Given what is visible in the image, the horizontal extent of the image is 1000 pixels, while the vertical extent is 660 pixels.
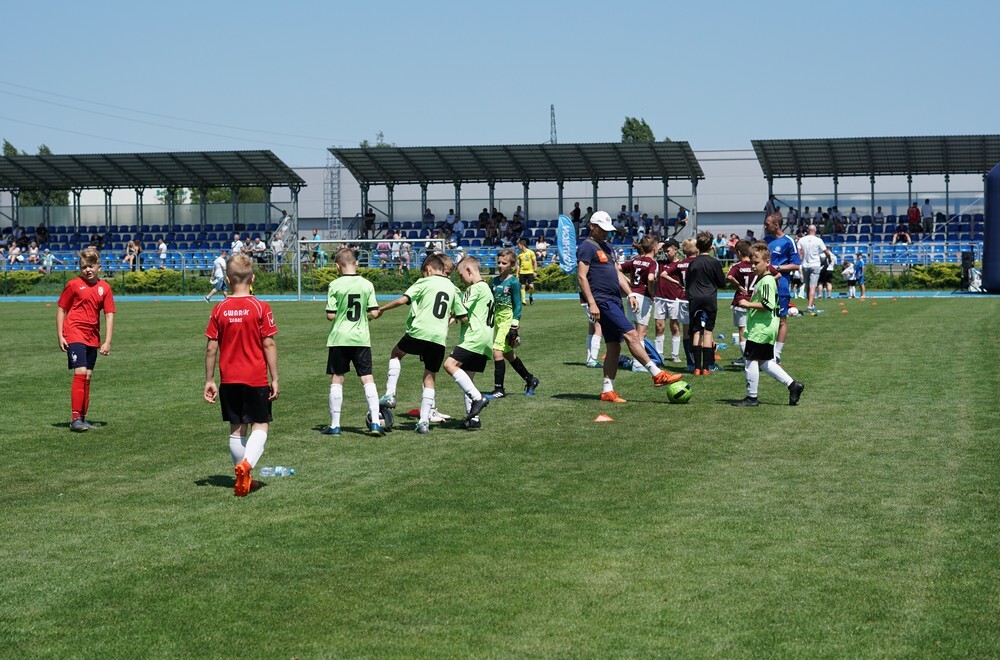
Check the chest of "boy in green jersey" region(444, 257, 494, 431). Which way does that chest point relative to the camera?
to the viewer's left

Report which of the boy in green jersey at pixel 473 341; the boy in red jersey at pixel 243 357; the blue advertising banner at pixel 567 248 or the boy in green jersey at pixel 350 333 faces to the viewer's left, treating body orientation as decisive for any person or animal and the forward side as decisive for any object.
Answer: the boy in green jersey at pixel 473 341

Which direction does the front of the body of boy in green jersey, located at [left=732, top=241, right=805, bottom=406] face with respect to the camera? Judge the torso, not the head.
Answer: to the viewer's left

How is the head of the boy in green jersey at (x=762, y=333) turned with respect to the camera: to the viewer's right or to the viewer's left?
to the viewer's left

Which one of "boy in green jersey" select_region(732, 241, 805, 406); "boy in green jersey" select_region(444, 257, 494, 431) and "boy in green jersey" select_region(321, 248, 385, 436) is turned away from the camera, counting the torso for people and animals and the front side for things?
"boy in green jersey" select_region(321, 248, 385, 436)

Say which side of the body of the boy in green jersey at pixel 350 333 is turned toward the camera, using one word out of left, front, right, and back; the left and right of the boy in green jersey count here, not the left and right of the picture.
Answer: back

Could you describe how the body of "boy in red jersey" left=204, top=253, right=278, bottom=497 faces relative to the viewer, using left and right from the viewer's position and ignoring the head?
facing away from the viewer

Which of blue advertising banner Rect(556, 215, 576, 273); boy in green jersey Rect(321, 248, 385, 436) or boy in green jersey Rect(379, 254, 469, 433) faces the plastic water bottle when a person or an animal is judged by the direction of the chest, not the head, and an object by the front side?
the blue advertising banner

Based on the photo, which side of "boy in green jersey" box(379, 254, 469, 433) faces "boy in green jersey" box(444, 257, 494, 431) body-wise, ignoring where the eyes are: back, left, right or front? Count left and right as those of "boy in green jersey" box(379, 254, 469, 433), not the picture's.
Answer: right

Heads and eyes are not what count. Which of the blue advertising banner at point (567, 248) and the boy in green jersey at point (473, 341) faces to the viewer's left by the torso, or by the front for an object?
the boy in green jersey

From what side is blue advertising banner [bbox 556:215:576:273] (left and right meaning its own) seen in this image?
front

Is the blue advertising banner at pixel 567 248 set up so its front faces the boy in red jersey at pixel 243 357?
yes

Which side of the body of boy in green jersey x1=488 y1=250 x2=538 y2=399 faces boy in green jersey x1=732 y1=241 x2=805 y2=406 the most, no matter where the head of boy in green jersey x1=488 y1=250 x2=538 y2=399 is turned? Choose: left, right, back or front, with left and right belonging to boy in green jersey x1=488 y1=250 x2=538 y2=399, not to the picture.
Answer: left

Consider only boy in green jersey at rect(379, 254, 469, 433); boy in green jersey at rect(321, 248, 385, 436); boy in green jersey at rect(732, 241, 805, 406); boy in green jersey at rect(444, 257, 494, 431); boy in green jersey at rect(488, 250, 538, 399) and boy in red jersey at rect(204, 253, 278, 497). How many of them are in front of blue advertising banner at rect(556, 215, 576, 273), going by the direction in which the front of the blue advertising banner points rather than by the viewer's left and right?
6

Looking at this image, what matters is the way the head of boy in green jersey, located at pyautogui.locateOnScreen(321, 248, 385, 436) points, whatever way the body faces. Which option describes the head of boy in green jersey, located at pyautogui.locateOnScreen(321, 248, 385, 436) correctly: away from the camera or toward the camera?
away from the camera

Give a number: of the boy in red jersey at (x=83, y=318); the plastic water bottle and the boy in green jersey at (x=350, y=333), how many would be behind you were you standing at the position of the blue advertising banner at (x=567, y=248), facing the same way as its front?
0
